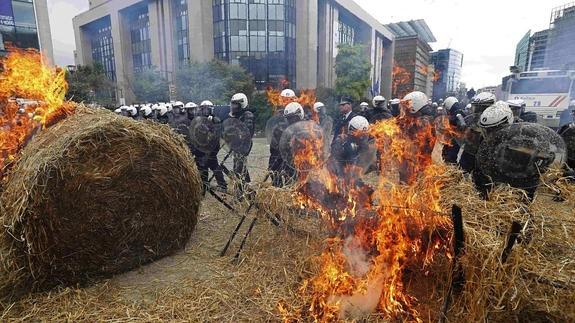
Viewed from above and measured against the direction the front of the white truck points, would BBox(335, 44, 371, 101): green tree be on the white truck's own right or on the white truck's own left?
on the white truck's own right

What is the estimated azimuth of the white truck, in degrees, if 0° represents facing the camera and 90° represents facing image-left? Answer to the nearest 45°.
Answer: approximately 0°

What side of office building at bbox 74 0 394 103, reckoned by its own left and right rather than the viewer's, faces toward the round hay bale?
front

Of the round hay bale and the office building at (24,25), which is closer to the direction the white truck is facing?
the round hay bale

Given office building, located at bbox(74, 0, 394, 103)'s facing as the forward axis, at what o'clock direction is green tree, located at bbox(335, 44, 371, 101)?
The green tree is roughly at 10 o'clock from the office building.

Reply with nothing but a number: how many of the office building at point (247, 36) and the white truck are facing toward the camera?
2

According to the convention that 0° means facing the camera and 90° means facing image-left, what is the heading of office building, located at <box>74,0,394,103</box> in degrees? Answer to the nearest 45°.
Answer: approximately 0°

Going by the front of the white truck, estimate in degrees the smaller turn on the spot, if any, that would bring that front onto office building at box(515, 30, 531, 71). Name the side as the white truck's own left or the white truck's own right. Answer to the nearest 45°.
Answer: approximately 180°
